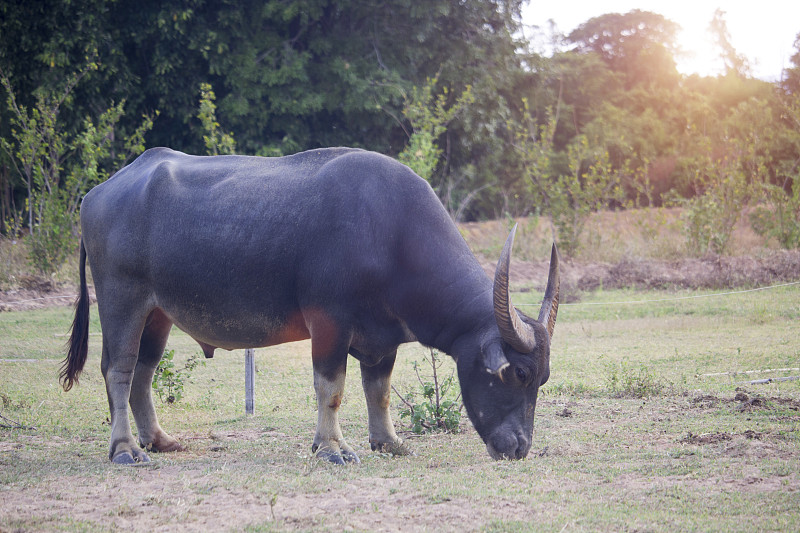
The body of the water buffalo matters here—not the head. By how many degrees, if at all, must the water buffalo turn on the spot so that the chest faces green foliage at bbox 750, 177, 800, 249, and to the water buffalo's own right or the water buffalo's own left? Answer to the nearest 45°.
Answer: approximately 45° to the water buffalo's own left

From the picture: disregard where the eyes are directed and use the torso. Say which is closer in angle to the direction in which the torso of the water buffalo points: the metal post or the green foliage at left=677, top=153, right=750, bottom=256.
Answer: the green foliage

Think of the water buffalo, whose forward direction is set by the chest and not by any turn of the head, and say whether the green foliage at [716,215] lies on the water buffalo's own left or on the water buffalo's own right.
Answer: on the water buffalo's own left

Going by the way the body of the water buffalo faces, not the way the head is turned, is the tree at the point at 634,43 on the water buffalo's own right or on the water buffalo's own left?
on the water buffalo's own left

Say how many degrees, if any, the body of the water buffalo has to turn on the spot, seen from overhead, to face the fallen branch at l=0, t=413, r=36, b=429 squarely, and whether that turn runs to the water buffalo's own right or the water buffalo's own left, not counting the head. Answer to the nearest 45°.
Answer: approximately 180°

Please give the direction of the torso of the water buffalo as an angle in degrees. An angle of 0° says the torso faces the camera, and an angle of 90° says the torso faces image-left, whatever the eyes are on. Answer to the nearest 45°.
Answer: approximately 270°
